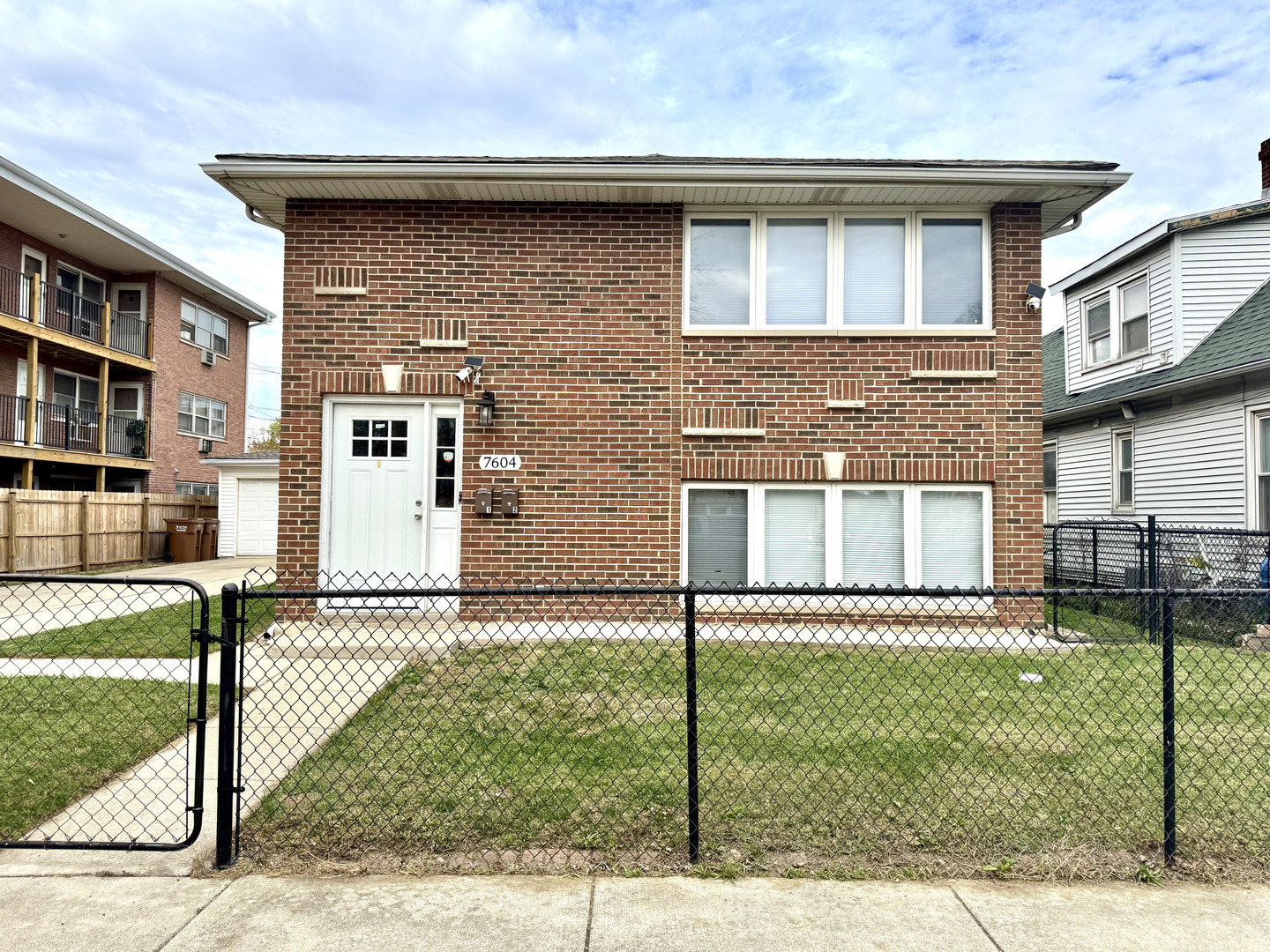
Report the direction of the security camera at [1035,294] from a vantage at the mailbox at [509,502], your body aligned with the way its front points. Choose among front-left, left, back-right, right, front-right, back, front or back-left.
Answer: left

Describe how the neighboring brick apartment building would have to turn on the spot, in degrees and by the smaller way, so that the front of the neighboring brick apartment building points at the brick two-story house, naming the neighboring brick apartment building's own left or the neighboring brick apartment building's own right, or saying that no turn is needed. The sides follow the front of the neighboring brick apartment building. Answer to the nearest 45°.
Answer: approximately 45° to the neighboring brick apartment building's own right

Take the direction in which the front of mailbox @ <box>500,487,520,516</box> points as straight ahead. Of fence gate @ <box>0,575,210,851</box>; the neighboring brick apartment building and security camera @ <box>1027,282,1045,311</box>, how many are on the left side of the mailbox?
1

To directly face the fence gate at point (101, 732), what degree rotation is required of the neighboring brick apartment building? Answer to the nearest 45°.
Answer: approximately 45° to its right

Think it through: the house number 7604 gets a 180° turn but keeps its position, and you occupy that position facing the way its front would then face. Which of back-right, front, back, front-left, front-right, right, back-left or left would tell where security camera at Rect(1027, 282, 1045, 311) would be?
right

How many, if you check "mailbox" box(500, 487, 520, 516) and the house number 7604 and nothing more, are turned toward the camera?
2

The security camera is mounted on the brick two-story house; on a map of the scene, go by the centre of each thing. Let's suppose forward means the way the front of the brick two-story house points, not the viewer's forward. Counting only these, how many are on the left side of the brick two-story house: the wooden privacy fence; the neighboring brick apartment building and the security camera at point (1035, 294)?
1

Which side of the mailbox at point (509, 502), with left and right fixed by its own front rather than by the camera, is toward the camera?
front

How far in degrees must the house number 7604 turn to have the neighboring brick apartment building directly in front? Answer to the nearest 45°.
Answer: approximately 135° to its right

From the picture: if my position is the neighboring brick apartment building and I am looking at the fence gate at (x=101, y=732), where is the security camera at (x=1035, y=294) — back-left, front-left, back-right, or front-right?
front-left

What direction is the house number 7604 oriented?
toward the camera

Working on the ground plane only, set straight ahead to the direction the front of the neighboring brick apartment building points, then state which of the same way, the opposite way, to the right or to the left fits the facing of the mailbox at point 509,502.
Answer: to the right

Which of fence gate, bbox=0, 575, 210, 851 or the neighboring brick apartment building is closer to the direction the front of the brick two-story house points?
the fence gate

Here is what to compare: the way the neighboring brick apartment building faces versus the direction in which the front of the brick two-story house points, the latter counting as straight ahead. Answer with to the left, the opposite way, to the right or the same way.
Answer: to the left

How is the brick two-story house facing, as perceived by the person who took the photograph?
facing the viewer

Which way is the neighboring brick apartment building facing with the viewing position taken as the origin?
facing the viewer and to the right of the viewer
